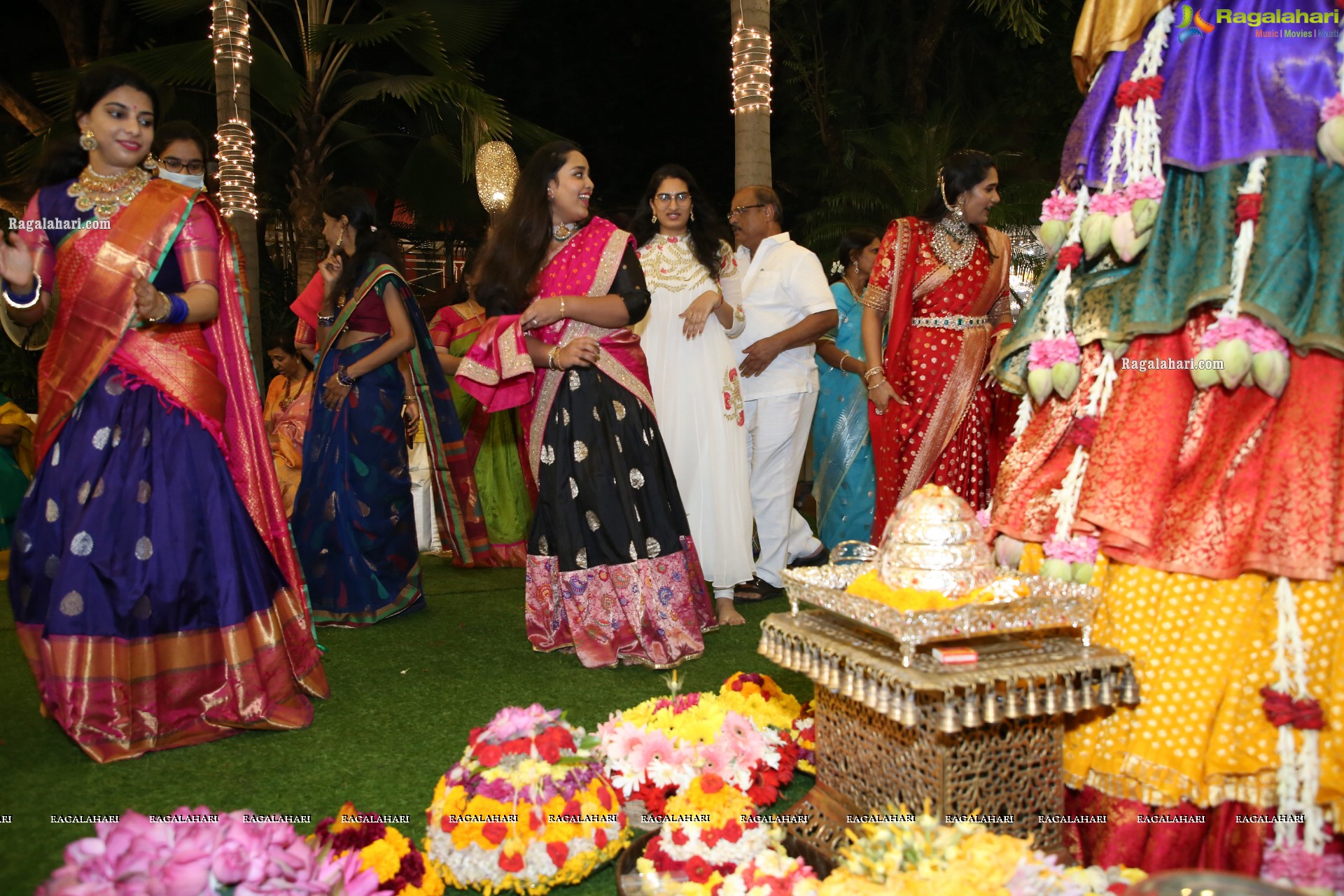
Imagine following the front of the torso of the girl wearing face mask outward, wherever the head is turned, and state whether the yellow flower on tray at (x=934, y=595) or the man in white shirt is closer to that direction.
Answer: the yellow flower on tray

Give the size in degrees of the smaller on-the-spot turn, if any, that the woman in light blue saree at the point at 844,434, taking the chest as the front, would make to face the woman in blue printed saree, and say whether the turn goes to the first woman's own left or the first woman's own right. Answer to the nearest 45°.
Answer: approximately 135° to the first woman's own right

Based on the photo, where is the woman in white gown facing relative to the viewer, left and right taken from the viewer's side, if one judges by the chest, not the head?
facing the viewer

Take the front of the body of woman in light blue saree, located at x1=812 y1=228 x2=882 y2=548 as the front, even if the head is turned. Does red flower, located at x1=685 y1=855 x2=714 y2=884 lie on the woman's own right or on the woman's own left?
on the woman's own right

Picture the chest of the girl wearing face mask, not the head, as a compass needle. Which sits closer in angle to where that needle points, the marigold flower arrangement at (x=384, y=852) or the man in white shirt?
the marigold flower arrangement

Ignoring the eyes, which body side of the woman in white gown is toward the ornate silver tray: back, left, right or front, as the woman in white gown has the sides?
front

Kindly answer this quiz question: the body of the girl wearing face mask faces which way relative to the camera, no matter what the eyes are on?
toward the camera

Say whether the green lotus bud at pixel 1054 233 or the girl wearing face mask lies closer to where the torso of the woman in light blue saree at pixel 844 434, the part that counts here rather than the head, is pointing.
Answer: the green lotus bud

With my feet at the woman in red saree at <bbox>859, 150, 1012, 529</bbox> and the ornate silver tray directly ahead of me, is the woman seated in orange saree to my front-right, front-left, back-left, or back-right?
back-right

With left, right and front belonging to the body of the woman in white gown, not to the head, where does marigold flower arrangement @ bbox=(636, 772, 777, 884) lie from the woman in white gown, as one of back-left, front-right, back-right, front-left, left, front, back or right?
front
